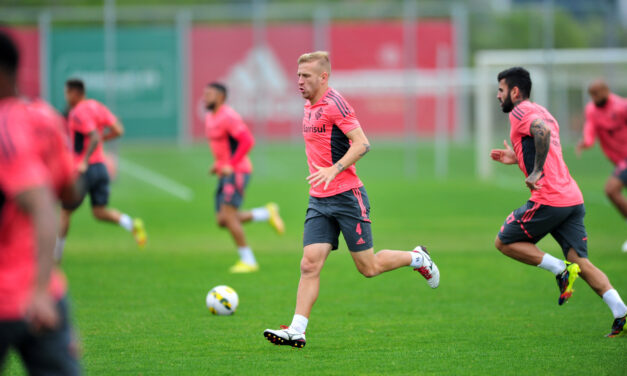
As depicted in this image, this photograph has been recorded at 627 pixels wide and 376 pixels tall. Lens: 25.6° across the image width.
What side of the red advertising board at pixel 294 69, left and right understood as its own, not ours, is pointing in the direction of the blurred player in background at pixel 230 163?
front

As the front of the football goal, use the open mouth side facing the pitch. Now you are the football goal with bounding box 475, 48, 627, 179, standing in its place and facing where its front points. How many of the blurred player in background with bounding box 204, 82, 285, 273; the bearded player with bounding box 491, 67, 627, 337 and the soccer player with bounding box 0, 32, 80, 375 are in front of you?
3

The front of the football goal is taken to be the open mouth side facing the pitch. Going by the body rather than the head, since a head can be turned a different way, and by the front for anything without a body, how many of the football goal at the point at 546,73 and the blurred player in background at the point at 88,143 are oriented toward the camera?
1

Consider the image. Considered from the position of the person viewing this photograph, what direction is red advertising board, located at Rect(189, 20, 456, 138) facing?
facing the viewer

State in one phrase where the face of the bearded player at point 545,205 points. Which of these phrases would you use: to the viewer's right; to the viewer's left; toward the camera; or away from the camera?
to the viewer's left

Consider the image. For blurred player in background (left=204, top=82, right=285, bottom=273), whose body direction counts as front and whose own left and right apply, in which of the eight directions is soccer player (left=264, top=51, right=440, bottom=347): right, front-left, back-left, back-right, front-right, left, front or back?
left

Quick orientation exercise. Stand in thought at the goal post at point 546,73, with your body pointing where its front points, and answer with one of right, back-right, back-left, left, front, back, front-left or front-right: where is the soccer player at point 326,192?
front

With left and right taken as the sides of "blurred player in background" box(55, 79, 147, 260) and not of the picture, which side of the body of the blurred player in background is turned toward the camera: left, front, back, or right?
left

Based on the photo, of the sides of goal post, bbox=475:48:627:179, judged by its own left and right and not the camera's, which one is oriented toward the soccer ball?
front

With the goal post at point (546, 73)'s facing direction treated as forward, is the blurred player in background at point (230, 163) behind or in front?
in front
